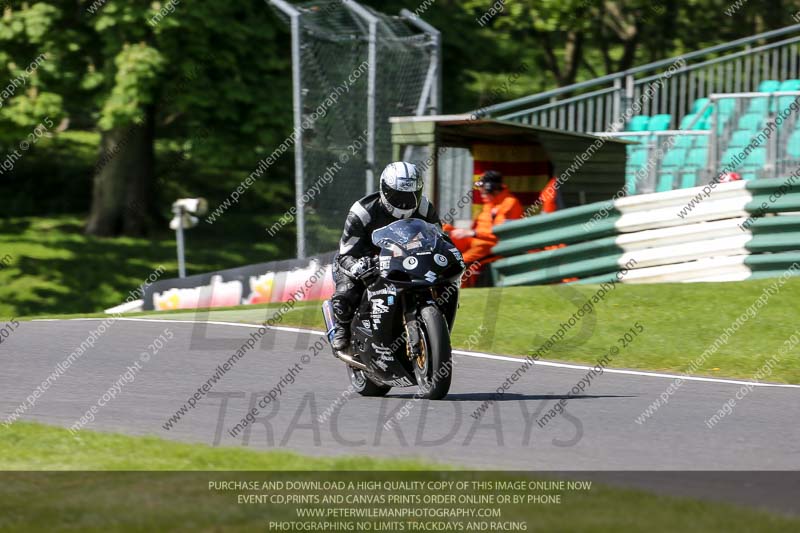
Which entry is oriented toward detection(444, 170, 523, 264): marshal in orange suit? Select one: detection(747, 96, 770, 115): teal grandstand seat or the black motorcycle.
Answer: the teal grandstand seat

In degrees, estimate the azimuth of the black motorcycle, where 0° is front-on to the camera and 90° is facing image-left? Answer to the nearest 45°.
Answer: approximately 315°

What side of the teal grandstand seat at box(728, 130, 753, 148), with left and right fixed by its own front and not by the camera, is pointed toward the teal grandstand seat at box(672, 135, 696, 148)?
right

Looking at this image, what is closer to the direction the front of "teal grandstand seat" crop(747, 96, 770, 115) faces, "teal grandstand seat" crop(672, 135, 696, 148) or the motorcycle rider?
the motorcycle rider

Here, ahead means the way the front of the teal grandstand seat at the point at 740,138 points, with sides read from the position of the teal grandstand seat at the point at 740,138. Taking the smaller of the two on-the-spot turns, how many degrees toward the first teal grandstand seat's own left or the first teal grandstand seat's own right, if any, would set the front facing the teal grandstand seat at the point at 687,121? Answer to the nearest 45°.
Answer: approximately 135° to the first teal grandstand seat's own right

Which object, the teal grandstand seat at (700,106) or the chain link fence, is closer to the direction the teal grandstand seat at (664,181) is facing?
the chain link fence
